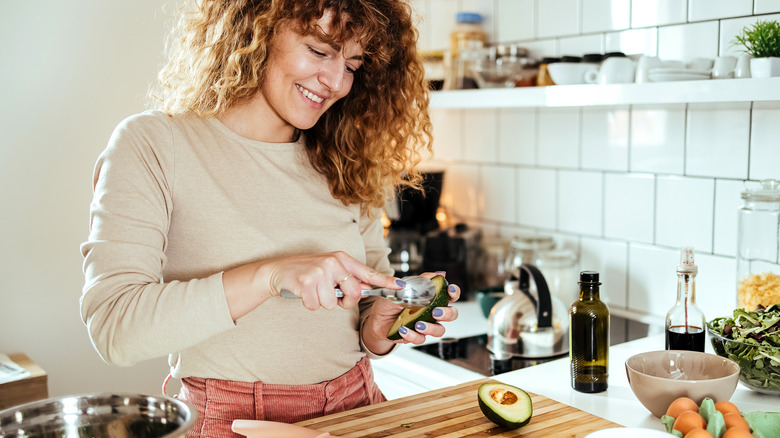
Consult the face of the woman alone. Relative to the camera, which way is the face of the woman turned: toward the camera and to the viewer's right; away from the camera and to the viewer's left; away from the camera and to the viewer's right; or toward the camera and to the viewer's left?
toward the camera and to the viewer's right

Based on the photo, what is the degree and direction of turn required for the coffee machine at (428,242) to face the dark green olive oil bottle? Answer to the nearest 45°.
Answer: approximately 45° to its left

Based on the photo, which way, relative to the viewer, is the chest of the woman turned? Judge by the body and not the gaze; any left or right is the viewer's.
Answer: facing the viewer and to the right of the viewer

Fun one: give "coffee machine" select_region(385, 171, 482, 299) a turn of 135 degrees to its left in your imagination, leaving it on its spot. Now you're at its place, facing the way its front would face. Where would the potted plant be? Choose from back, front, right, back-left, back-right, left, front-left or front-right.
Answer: front-right

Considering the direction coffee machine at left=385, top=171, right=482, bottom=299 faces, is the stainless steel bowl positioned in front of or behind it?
in front

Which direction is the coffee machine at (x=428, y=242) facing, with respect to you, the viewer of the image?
facing the viewer and to the left of the viewer

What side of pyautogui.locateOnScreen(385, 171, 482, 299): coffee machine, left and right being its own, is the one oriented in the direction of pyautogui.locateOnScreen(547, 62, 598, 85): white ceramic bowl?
left

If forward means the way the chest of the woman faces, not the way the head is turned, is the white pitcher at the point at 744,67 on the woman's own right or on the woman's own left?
on the woman's own left

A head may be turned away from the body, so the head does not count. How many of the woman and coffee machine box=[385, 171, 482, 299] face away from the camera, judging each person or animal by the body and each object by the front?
0

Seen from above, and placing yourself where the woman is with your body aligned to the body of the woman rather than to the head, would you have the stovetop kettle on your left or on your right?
on your left
